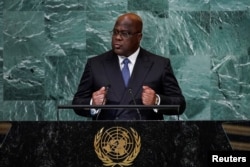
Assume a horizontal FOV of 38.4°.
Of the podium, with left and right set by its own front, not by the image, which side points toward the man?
back

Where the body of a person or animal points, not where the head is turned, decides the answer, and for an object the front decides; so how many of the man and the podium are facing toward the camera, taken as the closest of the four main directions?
2

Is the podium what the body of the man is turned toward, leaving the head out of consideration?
yes

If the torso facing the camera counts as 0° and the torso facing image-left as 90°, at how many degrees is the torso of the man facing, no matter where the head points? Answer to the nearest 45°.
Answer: approximately 0°

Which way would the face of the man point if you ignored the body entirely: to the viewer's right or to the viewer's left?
to the viewer's left
